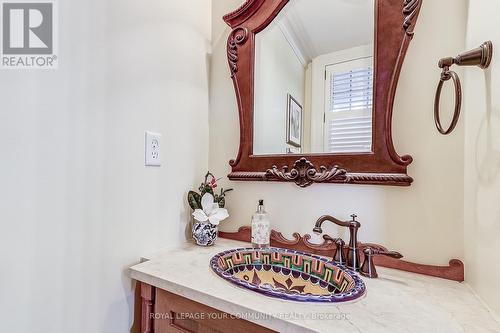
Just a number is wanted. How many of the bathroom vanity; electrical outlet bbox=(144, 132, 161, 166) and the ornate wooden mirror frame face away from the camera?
0

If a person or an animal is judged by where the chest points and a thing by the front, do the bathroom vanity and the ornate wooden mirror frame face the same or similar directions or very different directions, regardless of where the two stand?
same or similar directions

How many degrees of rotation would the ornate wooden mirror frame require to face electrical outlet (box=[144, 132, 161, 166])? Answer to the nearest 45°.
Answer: approximately 45° to its right

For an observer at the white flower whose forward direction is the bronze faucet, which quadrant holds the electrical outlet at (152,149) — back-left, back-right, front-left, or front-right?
back-right

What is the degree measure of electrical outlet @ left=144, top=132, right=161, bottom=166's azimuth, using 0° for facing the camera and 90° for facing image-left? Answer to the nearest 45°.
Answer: approximately 315°

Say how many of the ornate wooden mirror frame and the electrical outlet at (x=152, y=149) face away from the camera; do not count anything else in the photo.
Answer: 0

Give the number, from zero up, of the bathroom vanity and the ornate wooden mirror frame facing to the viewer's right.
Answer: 0

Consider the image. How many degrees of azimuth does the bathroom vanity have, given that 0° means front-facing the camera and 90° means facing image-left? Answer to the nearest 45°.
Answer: approximately 45°

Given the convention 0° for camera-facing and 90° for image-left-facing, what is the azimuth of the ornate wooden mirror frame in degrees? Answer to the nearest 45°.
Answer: approximately 45°
